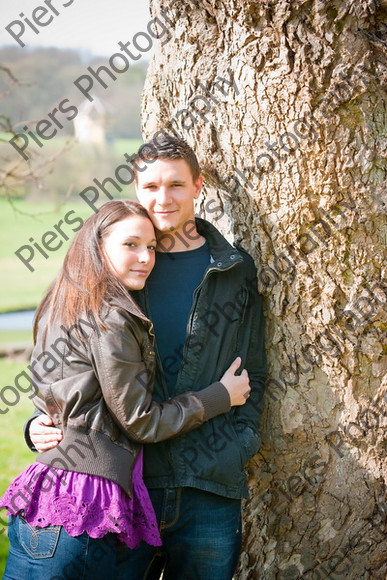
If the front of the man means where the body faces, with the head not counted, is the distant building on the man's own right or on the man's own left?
on the man's own right

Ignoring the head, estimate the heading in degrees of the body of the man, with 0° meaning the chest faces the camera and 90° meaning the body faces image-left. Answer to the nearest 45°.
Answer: approximately 45°
